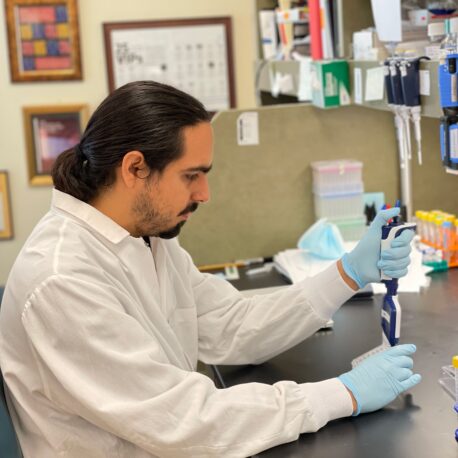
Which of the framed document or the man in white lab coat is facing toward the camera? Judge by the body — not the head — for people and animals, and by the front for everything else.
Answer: the framed document

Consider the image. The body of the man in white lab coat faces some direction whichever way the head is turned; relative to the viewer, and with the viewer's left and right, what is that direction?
facing to the right of the viewer

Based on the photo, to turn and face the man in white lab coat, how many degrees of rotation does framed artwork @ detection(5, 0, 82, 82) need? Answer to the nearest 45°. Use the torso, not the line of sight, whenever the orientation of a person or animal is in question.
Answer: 0° — it already faces them

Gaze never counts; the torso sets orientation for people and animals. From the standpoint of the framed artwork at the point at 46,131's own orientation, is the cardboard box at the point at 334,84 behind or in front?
in front

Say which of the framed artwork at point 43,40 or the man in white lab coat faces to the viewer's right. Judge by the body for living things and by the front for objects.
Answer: the man in white lab coat

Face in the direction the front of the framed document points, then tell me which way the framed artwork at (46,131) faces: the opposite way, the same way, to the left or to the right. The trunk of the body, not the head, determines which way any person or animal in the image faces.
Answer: the same way

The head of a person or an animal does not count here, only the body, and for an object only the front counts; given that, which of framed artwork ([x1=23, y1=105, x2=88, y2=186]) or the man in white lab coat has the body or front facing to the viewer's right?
the man in white lab coat

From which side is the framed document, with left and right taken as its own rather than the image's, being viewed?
front

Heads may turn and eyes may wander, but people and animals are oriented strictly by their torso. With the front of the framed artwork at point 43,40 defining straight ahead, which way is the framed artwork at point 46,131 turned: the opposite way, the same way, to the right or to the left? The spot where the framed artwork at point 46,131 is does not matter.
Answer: the same way

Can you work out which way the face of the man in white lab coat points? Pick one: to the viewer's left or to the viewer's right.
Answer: to the viewer's right

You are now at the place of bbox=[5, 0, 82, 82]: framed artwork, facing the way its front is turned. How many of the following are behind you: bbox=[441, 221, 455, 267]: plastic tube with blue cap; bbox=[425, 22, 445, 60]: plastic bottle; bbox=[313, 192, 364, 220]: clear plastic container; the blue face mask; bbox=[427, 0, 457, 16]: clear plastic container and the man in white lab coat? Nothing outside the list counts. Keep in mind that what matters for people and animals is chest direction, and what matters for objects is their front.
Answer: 0

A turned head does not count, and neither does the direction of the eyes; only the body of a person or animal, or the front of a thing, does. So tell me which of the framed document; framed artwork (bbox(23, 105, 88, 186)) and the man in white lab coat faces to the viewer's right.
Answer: the man in white lab coat

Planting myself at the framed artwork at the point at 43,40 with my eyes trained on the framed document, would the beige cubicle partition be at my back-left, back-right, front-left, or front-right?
front-right

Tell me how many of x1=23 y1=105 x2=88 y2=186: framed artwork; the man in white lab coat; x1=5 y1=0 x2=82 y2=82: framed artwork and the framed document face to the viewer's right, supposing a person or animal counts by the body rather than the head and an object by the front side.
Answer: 1

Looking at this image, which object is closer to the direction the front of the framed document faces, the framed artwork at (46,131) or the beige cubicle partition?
the beige cubicle partition

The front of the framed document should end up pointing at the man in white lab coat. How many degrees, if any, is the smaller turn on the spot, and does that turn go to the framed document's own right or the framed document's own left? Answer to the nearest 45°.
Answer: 0° — it already faces them

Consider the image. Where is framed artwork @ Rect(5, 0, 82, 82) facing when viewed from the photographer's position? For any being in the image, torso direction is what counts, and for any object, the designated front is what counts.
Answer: facing the viewer
